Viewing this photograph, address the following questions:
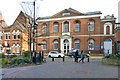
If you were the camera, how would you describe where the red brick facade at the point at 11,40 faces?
facing the viewer

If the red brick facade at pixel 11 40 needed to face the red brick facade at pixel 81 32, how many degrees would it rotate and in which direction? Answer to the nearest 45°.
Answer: approximately 45° to its left
